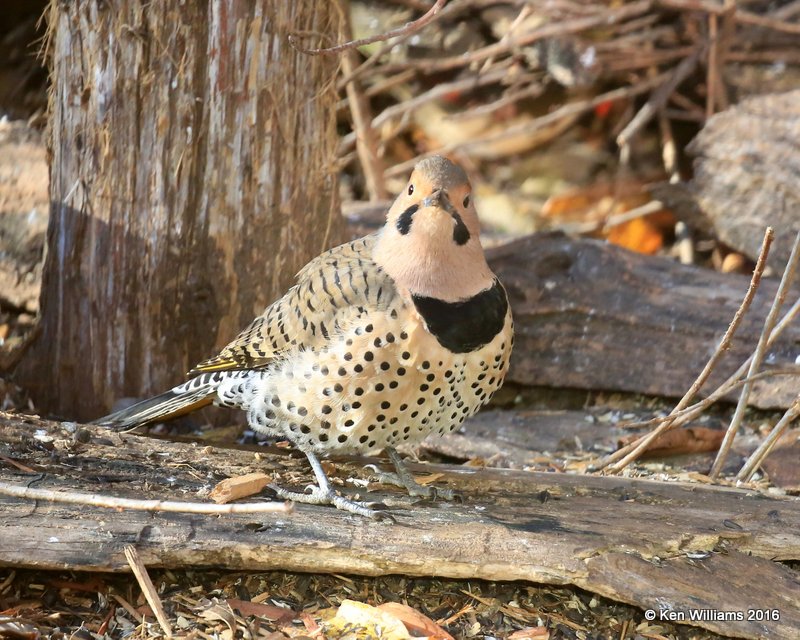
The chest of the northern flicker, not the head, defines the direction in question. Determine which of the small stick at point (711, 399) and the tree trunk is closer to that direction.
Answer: the small stick

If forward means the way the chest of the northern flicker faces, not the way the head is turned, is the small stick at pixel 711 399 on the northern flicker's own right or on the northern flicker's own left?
on the northern flicker's own left

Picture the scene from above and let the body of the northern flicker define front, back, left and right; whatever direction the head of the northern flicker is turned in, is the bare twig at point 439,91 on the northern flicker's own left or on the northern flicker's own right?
on the northern flicker's own left

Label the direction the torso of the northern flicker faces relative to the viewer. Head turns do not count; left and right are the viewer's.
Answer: facing the viewer and to the right of the viewer

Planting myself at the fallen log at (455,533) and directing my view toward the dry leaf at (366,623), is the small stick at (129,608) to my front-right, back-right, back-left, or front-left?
front-right

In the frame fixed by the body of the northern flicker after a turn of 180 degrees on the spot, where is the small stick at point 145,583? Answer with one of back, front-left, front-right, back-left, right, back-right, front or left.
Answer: left

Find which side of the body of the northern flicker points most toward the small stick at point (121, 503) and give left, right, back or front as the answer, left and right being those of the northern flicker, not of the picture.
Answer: right

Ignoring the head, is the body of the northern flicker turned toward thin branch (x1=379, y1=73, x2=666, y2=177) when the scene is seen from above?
no

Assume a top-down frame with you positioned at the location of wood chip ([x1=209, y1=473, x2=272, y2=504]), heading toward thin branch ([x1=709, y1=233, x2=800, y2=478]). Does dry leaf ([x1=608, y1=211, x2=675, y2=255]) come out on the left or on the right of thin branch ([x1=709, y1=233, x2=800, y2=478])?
left

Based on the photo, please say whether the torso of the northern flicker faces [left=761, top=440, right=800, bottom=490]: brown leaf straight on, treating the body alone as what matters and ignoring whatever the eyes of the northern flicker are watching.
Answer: no

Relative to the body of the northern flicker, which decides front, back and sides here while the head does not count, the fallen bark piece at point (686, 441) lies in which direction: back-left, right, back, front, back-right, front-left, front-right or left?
left

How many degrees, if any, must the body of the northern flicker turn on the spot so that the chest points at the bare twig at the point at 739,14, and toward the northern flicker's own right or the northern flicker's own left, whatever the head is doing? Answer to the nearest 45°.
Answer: approximately 90° to the northern flicker's own left
